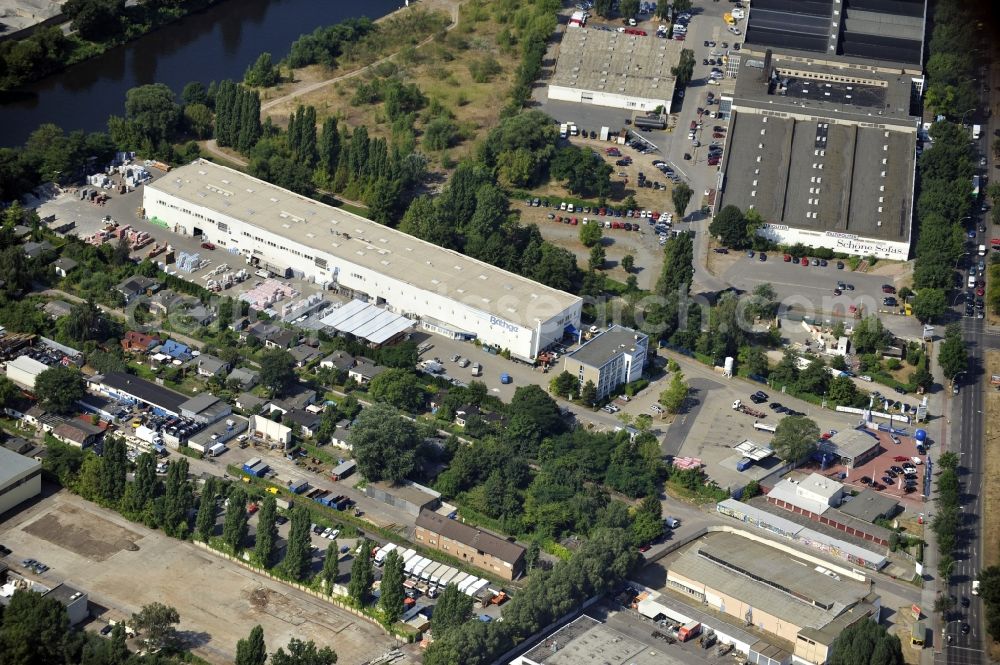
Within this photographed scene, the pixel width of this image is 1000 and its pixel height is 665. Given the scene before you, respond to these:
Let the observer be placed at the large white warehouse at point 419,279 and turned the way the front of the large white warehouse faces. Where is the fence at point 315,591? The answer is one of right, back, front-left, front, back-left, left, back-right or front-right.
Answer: front-left

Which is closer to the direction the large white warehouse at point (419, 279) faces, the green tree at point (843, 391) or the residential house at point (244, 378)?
the residential house

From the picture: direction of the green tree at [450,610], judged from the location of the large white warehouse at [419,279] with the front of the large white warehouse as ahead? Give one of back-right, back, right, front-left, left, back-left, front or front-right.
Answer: front-left

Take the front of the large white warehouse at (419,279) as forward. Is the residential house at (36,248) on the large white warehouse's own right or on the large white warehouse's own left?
on the large white warehouse's own right

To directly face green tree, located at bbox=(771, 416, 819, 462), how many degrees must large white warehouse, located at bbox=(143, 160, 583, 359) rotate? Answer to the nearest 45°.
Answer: approximately 90° to its left

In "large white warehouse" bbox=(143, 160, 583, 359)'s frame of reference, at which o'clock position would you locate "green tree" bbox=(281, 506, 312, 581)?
The green tree is roughly at 11 o'clock from the large white warehouse.

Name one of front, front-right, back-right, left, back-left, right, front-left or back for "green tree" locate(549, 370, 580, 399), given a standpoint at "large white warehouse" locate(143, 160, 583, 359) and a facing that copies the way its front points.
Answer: left

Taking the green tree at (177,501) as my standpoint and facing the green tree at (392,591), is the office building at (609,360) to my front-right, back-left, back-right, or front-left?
front-left

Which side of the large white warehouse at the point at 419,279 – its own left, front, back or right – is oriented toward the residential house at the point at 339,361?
front

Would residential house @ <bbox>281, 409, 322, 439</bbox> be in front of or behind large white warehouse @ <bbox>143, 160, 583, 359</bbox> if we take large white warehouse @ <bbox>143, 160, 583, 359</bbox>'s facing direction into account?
in front

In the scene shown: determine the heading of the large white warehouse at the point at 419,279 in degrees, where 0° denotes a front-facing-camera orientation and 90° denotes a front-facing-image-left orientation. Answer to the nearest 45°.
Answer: approximately 45°

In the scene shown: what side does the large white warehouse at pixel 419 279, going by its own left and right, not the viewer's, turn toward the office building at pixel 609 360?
left

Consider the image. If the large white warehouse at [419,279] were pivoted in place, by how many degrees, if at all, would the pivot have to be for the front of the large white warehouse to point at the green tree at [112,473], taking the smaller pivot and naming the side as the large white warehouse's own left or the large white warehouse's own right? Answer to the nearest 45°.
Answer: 0° — it already faces it

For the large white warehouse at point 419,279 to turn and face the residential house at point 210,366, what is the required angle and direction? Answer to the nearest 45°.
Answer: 0° — it already faces it

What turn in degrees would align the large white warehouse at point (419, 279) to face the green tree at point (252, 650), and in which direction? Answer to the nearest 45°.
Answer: approximately 45° to its left
